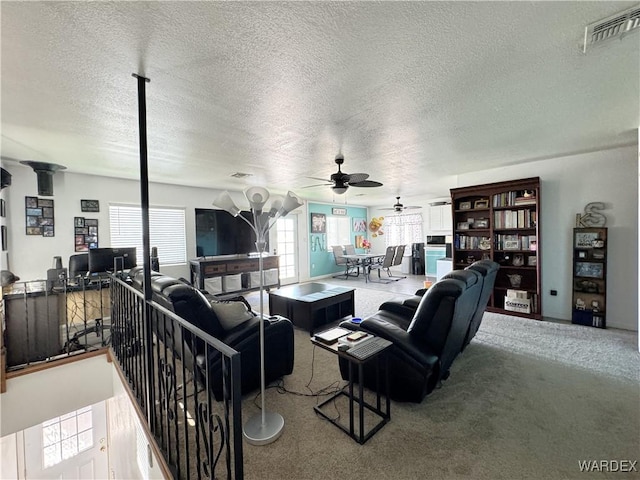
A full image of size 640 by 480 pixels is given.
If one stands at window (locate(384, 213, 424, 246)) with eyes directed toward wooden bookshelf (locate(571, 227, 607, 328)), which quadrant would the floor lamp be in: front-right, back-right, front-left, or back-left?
front-right

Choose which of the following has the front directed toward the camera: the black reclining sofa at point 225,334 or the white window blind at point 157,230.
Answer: the white window blind

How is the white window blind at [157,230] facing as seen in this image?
toward the camera

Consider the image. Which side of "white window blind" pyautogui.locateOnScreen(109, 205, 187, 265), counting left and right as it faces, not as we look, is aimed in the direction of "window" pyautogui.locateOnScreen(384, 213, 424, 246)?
left

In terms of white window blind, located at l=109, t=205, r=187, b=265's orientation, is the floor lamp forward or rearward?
forward

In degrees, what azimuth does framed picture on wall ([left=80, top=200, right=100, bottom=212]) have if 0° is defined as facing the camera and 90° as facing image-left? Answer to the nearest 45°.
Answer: approximately 0°

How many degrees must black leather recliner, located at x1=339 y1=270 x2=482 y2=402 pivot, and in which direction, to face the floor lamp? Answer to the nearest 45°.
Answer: approximately 45° to its left

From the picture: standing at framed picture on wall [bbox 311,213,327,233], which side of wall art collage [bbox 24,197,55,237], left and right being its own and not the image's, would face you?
left

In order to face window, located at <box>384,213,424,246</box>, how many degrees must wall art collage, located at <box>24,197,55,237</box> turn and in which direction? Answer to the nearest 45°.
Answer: approximately 90° to its left

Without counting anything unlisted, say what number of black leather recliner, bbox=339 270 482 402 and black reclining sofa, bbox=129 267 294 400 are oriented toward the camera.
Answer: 0

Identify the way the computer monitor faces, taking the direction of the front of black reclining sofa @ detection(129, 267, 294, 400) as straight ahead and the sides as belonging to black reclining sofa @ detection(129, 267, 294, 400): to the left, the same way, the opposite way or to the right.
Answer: to the right

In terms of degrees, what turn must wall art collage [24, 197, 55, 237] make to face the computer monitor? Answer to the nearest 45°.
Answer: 0° — it already faces it

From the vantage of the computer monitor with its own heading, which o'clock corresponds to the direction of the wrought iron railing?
The wrought iron railing is roughly at 1 o'clock from the computer monitor.

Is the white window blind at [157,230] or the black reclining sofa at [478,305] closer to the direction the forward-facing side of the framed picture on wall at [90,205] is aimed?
the black reclining sofa

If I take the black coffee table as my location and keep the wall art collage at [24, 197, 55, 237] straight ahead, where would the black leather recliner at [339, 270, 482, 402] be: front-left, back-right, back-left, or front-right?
back-left
